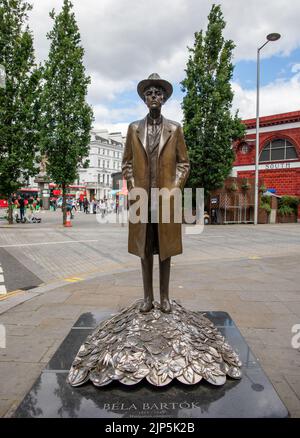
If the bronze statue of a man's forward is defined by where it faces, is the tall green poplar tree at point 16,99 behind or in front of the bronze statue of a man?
behind

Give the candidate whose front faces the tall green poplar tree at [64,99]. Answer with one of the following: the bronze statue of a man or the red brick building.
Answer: the red brick building

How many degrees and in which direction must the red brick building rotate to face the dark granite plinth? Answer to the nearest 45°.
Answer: approximately 45° to its left

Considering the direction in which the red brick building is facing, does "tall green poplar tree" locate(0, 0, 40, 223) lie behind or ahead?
ahead

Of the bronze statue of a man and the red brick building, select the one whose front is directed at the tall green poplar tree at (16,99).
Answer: the red brick building

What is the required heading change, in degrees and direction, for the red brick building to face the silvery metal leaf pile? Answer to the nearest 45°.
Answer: approximately 45° to its left

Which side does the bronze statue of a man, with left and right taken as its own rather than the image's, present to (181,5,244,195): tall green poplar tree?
back

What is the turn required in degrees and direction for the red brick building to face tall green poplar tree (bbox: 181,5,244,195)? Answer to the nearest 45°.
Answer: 0° — it already faces it

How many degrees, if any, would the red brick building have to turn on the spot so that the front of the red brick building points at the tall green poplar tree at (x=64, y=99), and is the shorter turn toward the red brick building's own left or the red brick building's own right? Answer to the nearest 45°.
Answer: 0° — it already faces it

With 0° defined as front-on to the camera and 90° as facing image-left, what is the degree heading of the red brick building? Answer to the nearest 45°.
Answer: approximately 45°

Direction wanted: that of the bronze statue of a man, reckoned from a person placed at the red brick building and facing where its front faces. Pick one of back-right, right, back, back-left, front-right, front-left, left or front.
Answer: front-left

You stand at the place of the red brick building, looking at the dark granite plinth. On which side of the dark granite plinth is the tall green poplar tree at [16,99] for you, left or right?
right
